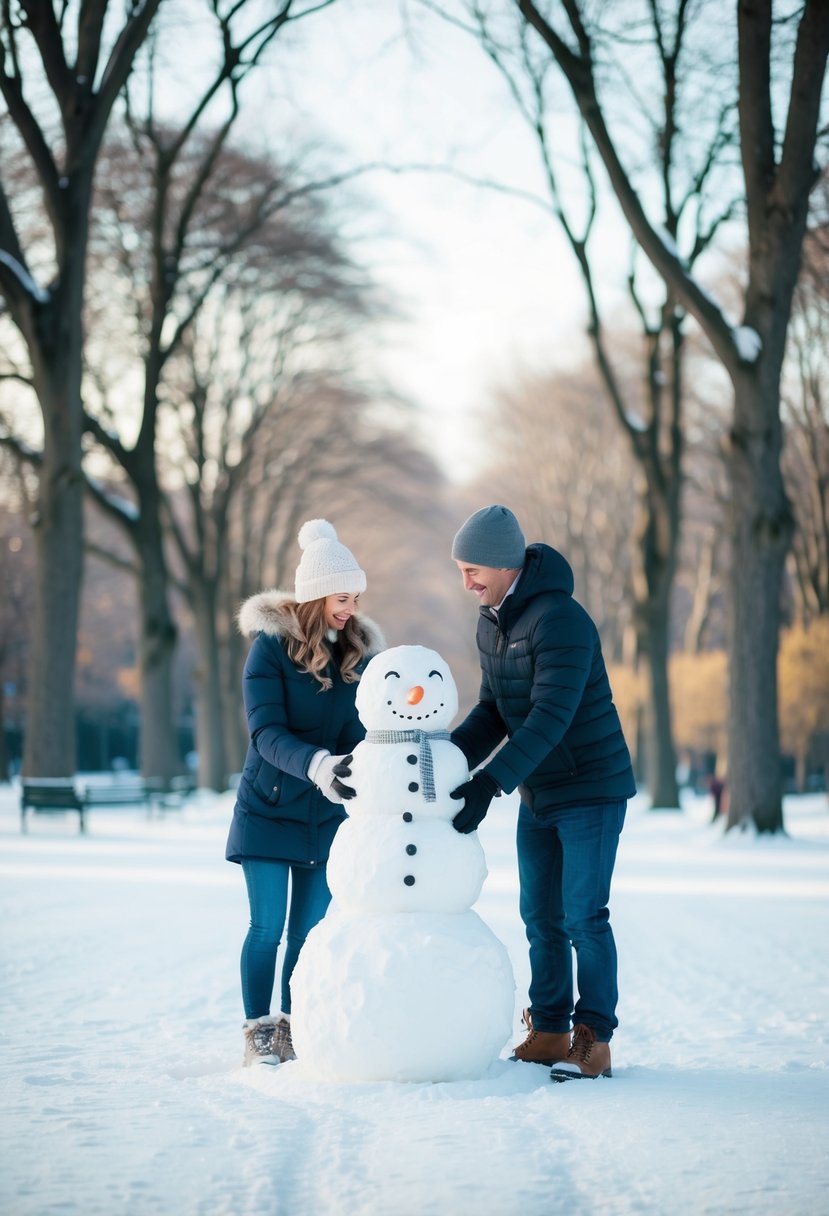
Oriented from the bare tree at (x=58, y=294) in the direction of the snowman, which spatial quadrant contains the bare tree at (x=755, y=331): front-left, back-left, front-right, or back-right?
front-left

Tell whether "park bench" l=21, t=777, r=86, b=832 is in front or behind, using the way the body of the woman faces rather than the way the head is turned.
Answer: behind

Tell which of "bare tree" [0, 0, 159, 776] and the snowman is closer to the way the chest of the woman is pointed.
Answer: the snowman

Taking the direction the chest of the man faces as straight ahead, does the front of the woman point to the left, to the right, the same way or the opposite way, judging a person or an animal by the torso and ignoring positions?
to the left

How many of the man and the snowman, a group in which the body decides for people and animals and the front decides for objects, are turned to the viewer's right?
0

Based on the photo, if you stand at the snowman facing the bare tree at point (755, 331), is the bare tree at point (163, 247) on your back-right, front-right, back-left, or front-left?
front-left

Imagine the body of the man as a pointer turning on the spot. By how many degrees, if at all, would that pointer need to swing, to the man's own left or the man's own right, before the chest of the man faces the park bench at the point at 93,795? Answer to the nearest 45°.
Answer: approximately 90° to the man's own right

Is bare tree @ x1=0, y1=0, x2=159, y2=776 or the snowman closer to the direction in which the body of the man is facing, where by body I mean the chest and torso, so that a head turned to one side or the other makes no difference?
the snowman

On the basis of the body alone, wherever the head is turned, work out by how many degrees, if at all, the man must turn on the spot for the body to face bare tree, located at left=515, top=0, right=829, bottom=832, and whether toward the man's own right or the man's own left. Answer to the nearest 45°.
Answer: approximately 135° to the man's own right

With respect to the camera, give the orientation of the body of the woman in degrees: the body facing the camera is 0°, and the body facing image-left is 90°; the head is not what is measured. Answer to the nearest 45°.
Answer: approximately 315°

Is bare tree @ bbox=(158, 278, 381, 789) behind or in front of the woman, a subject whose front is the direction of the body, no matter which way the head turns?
behind

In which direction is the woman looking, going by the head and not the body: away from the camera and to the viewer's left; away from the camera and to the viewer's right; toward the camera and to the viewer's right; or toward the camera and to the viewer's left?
toward the camera and to the viewer's right

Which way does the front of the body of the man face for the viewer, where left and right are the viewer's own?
facing the viewer and to the left of the viewer

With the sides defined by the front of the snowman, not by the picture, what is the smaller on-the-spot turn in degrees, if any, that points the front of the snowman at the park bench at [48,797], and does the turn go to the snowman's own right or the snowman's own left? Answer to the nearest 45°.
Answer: approximately 180°

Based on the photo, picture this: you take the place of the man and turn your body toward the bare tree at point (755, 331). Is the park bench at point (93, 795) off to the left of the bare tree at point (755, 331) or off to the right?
left

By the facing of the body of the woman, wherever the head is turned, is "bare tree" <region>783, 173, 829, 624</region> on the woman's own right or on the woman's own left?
on the woman's own left

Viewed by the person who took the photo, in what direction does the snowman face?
facing the viewer
